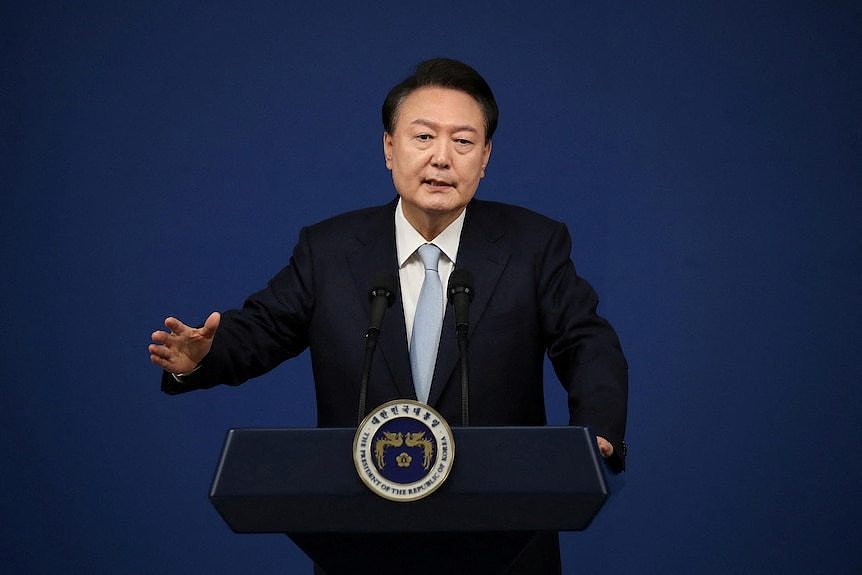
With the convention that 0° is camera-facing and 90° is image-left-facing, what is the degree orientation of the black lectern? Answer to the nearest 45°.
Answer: approximately 0°

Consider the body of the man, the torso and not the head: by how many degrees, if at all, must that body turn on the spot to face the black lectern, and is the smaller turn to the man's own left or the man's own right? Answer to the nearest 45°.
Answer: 0° — they already face it

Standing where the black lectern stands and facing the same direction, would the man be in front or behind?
behind

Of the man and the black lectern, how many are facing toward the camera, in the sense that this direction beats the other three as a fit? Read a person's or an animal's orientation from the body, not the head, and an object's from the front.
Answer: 2

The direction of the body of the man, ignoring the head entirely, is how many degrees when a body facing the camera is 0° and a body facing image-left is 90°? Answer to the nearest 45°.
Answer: approximately 0°
